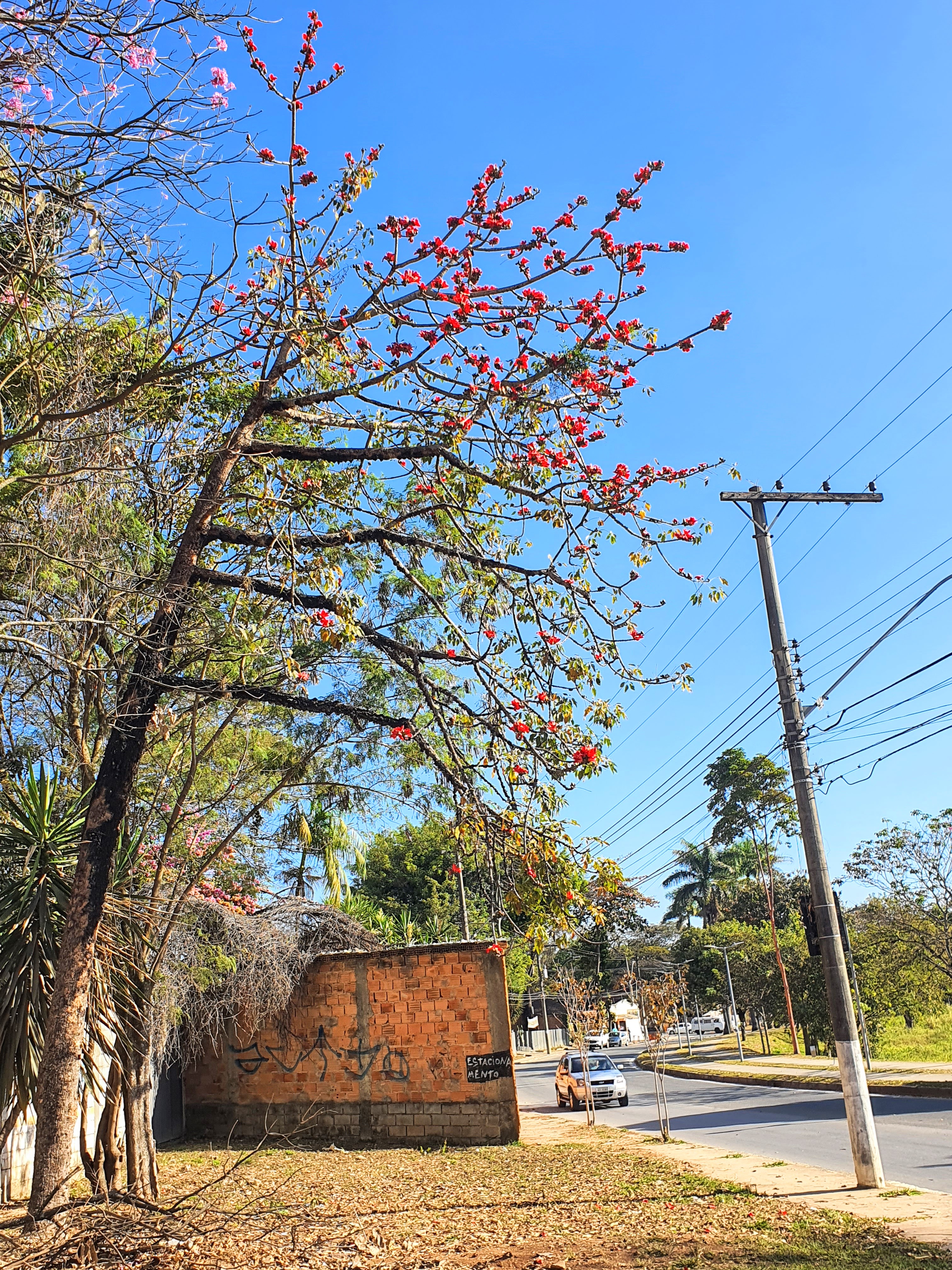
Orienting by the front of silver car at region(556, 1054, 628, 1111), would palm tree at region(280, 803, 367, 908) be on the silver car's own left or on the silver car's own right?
on the silver car's own right

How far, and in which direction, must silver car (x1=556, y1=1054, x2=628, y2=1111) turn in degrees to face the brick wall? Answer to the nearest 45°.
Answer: approximately 45° to its right

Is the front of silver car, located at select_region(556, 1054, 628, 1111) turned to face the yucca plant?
no

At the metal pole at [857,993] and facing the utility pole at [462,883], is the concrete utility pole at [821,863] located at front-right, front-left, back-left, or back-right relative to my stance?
front-left

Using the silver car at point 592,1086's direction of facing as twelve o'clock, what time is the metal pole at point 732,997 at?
The metal pole is roughly at 8 o'clock from the silver car.

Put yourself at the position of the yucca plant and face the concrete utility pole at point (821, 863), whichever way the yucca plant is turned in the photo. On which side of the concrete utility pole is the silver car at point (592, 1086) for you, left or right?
left

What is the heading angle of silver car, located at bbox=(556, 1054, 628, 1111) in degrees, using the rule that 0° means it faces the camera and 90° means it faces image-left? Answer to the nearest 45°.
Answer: approximately 315°

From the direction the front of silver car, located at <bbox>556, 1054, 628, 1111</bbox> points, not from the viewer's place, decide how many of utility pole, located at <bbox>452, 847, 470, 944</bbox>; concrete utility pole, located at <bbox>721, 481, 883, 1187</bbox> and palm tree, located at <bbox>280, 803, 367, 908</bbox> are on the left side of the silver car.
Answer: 0

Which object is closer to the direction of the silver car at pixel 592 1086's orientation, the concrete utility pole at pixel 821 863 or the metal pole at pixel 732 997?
the concrete utility pole
